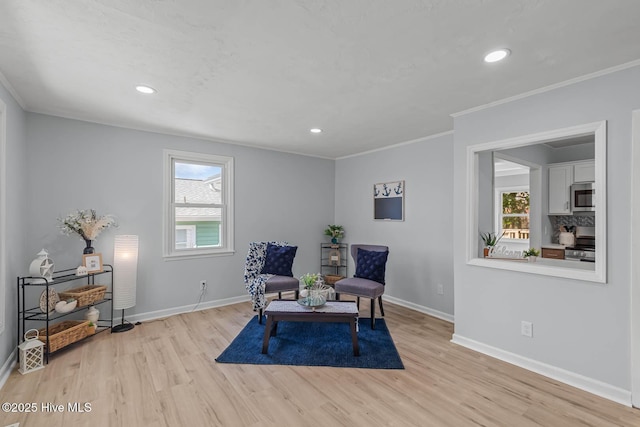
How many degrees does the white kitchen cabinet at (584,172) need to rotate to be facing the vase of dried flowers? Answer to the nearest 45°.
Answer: approximately 45° to its right

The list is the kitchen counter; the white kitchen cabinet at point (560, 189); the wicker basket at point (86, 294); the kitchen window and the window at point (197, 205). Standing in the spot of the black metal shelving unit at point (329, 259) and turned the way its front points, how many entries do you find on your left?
3

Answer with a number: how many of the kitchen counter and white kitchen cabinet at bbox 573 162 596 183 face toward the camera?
2

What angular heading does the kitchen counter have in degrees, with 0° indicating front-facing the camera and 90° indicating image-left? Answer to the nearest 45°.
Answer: approximately 0°

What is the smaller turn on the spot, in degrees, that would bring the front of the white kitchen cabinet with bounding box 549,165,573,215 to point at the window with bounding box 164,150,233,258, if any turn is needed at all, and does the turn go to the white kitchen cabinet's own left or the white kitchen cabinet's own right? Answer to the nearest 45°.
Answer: approximately 45° to the white kitchen cabinet's own right

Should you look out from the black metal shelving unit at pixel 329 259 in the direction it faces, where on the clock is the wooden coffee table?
The wooden coffee table is roughly at 12 o'clock from the black metal shelving unit.

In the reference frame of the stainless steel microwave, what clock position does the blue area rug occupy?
The blue area rug is roughly at 1 o'clock from the stainless steel microwave.
